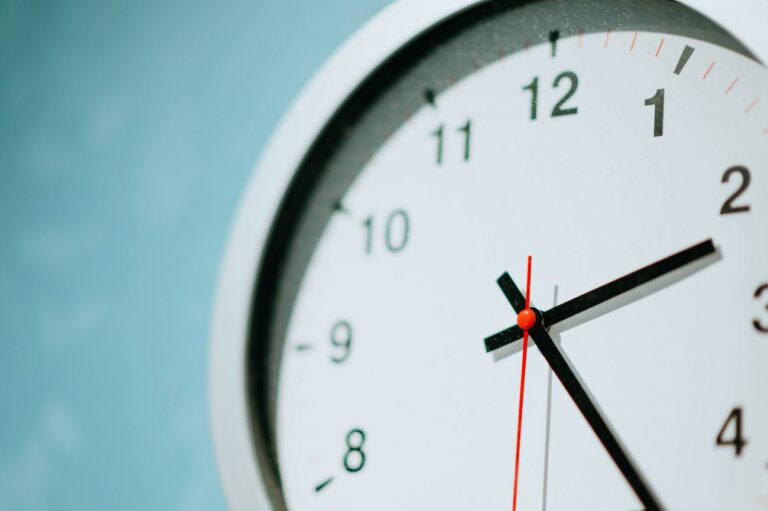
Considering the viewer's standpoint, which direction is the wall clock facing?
facing the viewer and to the left of the viewer
